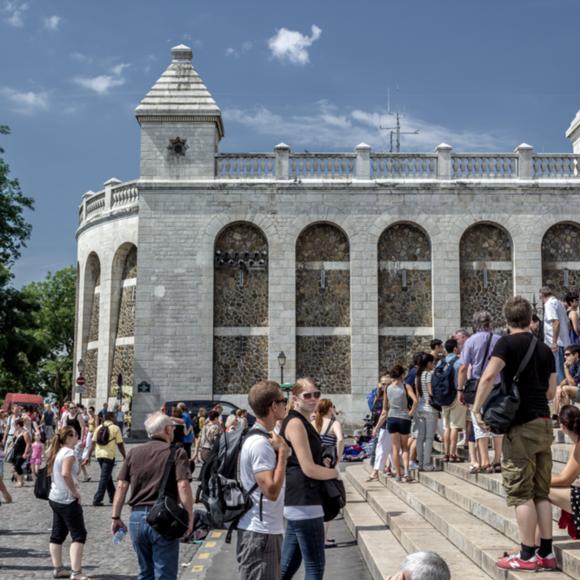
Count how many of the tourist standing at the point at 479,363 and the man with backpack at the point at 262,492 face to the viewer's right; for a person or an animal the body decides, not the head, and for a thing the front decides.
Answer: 1

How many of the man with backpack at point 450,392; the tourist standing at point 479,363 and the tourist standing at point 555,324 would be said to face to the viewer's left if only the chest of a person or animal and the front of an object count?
1

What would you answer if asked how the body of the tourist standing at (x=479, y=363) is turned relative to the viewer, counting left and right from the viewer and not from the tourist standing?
facing away from the viewer

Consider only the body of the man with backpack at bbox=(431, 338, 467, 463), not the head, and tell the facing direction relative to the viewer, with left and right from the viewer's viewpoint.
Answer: facing away from the viewer and to the right of the viewer

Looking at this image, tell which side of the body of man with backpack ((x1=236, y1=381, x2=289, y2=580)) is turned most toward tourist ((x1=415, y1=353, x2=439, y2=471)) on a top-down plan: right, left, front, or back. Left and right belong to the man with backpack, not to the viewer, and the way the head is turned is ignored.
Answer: left

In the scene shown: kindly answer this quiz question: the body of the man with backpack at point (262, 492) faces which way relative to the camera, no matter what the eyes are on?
to the viewer's right
